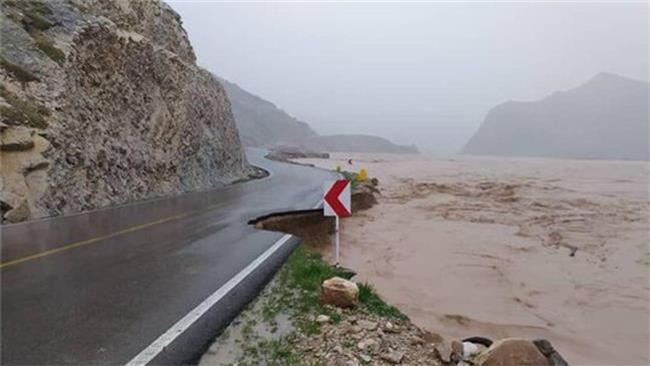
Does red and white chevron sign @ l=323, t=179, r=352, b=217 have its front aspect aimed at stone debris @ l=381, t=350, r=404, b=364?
yes

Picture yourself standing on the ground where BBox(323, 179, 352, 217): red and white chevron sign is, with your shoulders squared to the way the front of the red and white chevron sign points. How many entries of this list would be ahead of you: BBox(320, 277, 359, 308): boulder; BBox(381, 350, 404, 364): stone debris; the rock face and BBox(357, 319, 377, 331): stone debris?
3

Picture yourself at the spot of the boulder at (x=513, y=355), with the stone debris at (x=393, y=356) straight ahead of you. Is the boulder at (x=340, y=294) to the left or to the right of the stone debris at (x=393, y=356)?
right

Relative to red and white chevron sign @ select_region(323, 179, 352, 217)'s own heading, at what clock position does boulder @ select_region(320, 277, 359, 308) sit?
The boulder is roughly at 12 o'clock from the red and white chevron sign.

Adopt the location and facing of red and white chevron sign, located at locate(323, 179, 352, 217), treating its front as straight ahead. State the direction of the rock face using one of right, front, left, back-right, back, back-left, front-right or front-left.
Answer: back-right

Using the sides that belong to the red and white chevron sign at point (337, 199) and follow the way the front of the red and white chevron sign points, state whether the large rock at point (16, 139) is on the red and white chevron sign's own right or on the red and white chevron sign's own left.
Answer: on the red and white chevron sign's own right

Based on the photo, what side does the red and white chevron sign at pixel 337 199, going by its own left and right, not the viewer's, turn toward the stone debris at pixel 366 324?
front

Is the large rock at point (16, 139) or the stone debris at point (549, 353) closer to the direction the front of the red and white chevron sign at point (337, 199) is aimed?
the stone debris

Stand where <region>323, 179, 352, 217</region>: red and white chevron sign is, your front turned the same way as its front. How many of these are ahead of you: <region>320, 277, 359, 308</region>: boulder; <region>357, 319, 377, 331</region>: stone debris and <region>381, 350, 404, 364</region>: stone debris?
3

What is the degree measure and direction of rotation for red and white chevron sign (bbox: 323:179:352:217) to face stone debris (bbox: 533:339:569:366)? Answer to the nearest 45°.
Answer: approximately 45° to its left

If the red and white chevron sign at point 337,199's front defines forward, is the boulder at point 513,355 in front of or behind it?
in front

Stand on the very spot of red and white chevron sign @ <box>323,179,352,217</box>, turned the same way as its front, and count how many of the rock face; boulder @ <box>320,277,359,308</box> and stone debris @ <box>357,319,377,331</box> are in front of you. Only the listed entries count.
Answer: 2

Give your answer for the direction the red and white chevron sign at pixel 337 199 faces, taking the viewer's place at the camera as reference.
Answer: facing the viewer
